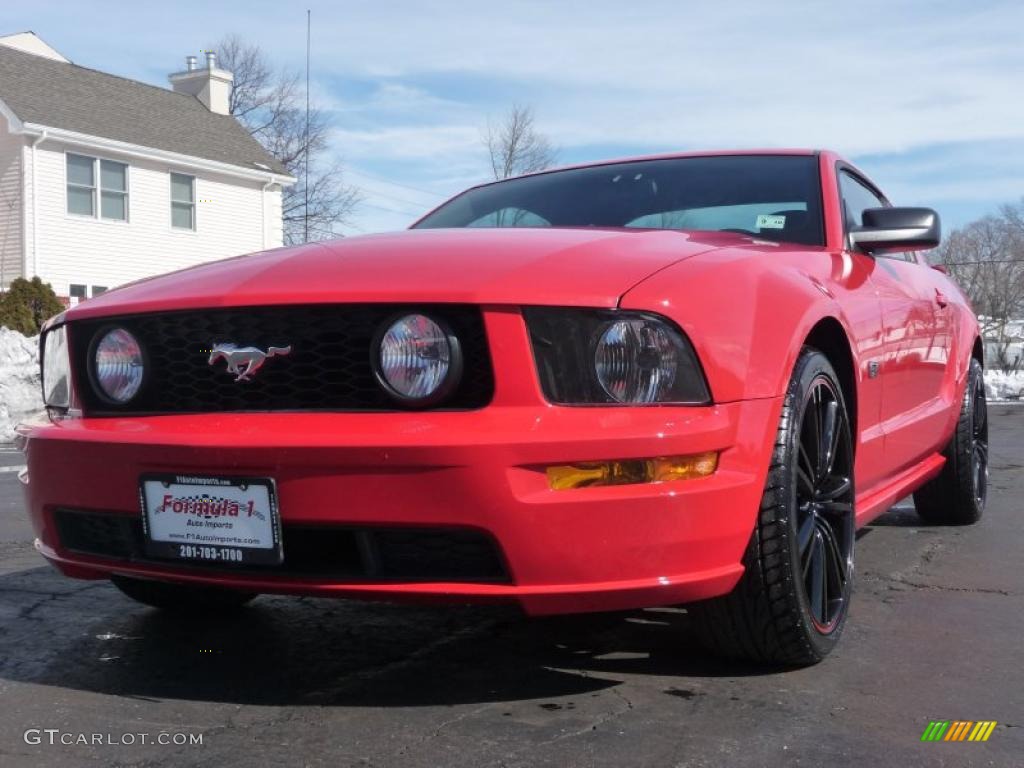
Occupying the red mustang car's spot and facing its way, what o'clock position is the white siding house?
The white siding house is roughly at 4 o'clock from the red mustang car.

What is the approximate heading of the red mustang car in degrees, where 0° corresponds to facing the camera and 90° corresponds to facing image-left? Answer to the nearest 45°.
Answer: approximately 45°

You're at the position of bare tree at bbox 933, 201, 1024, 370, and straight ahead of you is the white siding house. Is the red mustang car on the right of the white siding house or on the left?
left

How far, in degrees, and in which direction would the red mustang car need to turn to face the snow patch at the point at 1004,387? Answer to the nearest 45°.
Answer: approximately 180°

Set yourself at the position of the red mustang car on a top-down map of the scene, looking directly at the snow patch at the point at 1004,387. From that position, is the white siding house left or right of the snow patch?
left

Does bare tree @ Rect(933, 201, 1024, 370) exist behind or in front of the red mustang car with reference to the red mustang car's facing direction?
behind
